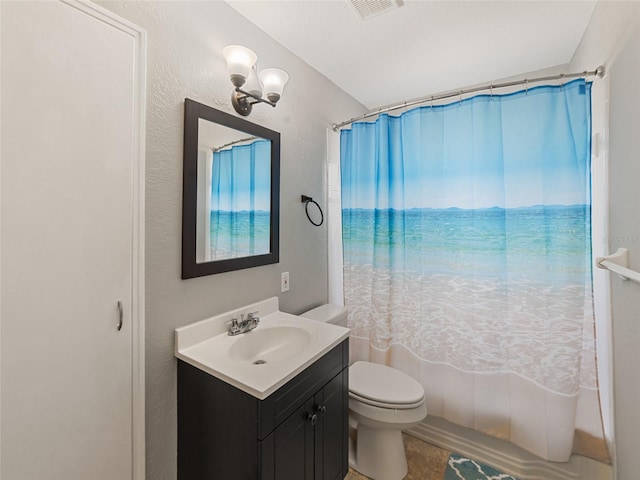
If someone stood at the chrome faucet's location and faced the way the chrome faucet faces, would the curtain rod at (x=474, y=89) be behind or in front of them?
in front

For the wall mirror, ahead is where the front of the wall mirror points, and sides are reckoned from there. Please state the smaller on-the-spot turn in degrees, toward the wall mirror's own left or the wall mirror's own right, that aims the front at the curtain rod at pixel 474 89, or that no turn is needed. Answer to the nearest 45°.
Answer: approximately 45° to the wall mirror's own left

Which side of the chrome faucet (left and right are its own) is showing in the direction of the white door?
right

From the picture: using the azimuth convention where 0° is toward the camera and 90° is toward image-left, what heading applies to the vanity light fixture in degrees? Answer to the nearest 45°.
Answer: approximately 315°
